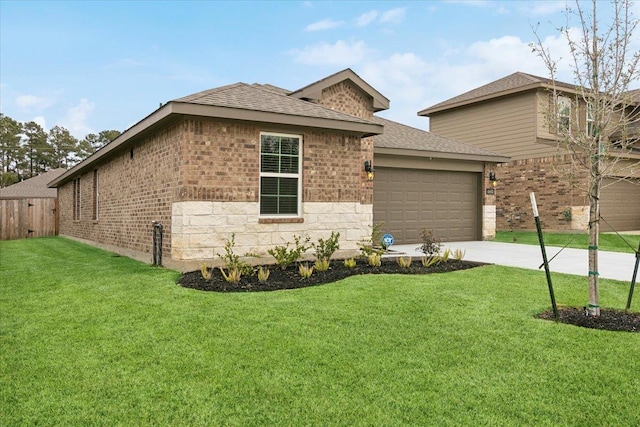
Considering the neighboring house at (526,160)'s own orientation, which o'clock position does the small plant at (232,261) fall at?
The small plant is roughly at 2 o'clock from the neighboring house.

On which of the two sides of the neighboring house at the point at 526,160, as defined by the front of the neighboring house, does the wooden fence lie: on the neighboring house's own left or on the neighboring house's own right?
on the neighboring house's own right

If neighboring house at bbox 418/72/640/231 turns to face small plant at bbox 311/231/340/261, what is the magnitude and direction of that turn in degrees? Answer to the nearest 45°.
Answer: approximately 45° to its right

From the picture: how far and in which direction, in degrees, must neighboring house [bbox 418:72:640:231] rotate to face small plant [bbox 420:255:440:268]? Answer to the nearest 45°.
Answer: approximately 45° to its right

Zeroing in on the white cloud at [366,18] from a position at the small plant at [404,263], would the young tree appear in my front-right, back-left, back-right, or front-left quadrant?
back-right

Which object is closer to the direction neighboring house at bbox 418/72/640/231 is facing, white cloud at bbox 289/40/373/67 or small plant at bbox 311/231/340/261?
the small plant

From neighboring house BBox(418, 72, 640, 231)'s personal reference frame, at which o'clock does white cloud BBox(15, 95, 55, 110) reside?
The white cloud is roughly at 5 o'clock from the neighboring house.

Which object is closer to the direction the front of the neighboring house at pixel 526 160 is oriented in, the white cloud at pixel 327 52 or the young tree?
the young tree

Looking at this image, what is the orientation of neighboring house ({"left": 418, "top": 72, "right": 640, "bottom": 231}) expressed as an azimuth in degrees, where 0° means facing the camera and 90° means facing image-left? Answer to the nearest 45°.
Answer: approximately 315°
